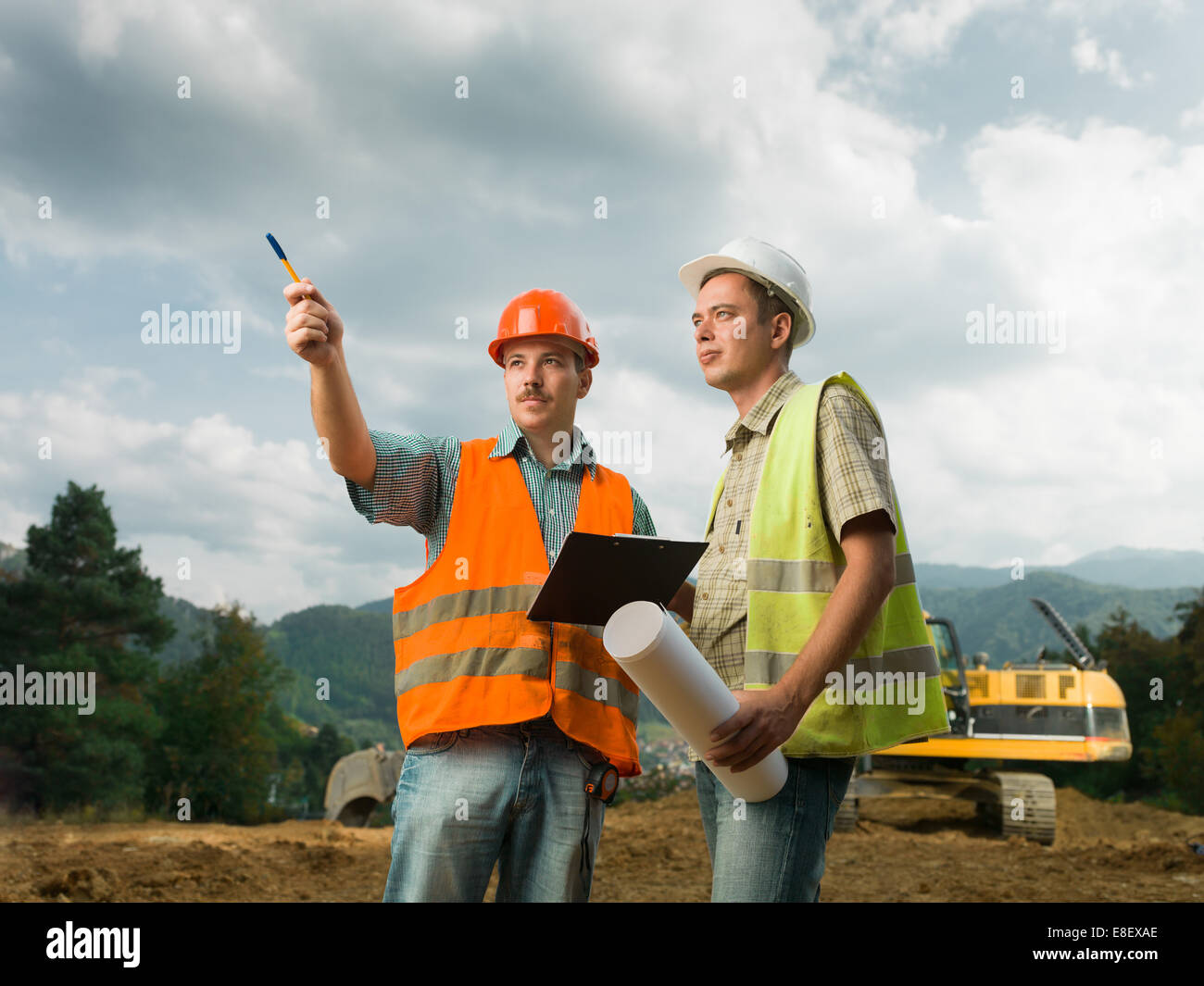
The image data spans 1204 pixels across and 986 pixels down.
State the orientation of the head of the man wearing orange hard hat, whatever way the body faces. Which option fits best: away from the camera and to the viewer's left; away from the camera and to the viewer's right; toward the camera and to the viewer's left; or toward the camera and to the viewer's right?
toward the camera and to the viewer's left

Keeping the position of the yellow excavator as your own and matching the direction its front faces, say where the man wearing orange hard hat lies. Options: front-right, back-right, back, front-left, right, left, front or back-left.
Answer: left

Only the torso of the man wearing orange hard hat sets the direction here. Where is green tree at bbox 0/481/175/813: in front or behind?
behind

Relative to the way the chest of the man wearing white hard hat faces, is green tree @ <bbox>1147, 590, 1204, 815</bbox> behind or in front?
behind

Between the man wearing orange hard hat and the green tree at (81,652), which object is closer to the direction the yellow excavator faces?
the green tree

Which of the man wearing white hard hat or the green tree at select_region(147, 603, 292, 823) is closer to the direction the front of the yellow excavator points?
the green tree

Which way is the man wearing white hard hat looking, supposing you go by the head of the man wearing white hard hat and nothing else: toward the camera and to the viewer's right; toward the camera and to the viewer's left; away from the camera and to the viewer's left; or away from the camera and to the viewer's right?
toward the camera and to the viewer's left

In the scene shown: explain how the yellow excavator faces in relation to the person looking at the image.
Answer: facing to the left of the viewer

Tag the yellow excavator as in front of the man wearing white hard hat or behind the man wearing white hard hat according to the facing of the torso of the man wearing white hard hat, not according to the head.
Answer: behind

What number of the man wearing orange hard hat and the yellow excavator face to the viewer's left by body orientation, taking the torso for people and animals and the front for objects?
1

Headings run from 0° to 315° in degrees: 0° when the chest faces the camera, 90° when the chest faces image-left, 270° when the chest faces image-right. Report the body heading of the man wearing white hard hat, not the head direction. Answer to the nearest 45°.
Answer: approximately 45°
